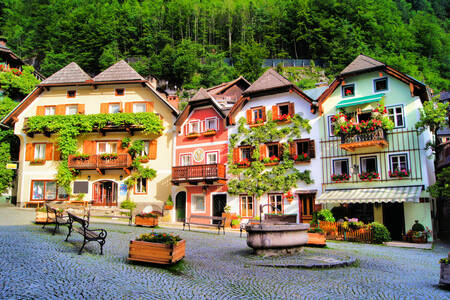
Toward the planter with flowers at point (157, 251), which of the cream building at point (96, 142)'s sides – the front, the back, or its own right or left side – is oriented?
front

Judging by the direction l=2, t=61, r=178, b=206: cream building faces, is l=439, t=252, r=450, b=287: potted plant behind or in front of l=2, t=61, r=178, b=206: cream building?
in front

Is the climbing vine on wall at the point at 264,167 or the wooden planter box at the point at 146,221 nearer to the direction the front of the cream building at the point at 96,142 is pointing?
the wooden planter box

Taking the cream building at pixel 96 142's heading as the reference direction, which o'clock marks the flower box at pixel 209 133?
The flower box is roughly at 10 o'clock from the cream building.

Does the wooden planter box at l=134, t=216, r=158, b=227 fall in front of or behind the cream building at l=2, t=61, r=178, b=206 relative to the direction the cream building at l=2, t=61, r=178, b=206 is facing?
in front

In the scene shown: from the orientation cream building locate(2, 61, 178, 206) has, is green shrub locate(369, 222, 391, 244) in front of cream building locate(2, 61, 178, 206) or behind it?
in front

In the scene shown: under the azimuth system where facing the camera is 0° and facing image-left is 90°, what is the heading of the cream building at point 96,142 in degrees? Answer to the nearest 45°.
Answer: approximately 0°

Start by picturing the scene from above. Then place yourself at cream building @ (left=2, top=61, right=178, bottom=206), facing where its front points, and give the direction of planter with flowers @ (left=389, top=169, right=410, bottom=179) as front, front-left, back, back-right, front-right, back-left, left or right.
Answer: front-left

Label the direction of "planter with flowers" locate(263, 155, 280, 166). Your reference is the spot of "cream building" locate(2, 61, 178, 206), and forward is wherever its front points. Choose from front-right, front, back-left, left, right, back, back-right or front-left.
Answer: front-left
